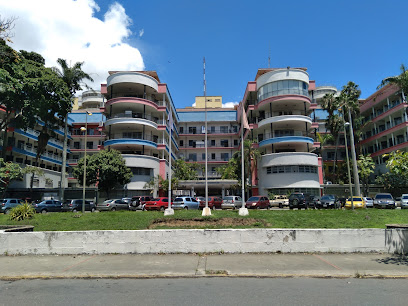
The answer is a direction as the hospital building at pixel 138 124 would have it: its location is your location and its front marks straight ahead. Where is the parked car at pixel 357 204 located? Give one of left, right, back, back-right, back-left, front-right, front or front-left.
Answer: front-left

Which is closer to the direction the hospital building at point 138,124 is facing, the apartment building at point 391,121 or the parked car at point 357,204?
the parked car

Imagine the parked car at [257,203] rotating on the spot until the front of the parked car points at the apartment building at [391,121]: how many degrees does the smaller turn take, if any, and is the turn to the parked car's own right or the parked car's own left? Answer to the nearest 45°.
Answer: approximately 180°

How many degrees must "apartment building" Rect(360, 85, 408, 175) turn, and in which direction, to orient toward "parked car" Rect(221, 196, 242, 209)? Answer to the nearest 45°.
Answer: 0° — it already faces it

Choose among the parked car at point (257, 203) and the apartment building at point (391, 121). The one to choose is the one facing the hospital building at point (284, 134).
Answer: the apartment building at point (391, 121)

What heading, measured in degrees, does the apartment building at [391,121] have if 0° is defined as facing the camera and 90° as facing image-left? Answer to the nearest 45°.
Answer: approximately 45°

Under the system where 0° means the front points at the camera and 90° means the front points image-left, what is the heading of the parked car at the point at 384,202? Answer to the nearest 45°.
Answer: approximately 0°

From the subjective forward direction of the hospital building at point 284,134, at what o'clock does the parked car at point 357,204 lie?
The parked car is roughly at 11 o'clock from the hospital building.

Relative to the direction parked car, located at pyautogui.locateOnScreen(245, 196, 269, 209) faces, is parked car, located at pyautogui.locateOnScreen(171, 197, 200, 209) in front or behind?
in front

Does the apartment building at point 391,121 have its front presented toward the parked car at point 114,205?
yes

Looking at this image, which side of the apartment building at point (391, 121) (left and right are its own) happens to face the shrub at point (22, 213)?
front

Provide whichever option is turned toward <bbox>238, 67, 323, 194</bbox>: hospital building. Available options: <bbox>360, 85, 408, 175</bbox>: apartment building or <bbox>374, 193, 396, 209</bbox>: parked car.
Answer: <bbox>360, 85, 408, 175</bbox>: apartment building

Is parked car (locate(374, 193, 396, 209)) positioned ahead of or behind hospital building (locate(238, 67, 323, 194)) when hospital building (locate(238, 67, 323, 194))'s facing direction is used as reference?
ahead
